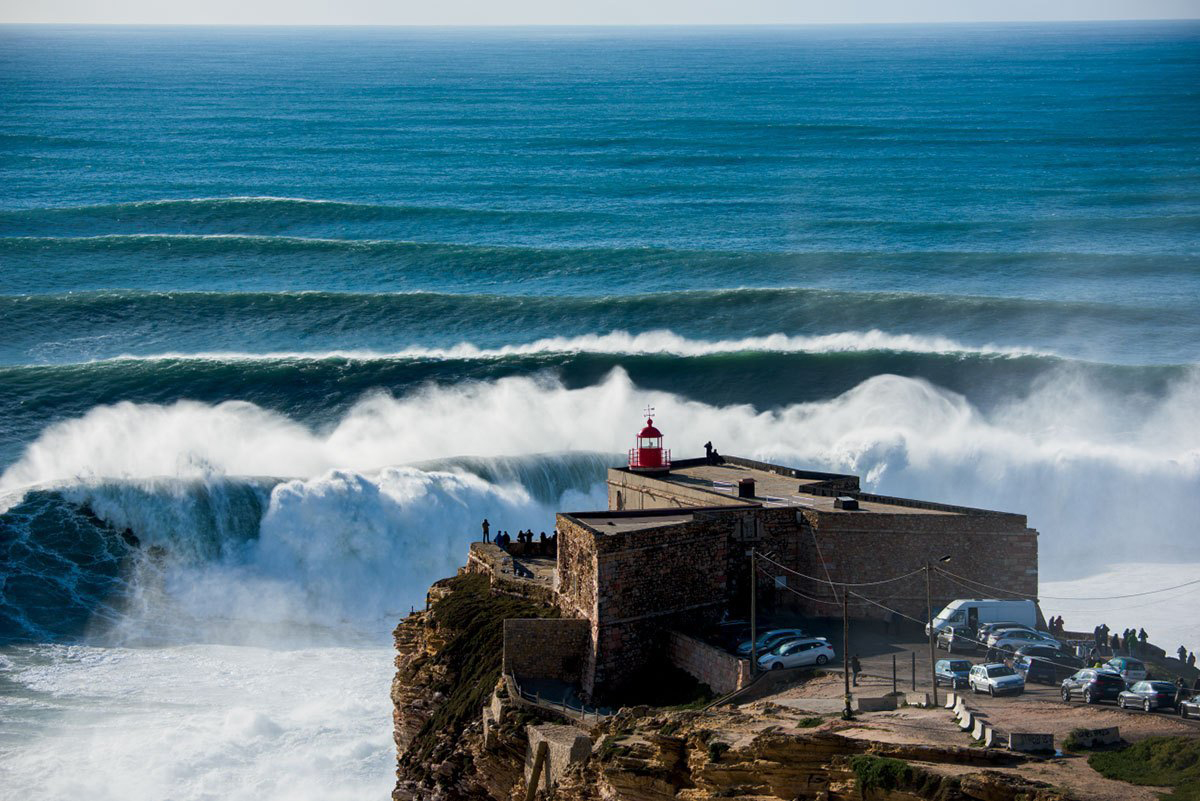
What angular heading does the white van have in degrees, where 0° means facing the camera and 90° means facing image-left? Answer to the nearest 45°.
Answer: approximately 90°

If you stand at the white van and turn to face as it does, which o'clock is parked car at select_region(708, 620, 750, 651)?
The parked car is roughly at 12 o'clock from the white van.

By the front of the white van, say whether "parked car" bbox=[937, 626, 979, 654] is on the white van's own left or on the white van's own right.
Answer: on the white van's own left

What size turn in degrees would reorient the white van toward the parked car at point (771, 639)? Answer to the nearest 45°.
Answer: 0° — it already faces it

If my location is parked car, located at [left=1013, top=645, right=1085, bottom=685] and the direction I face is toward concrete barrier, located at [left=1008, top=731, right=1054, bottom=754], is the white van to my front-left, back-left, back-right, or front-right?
back-right

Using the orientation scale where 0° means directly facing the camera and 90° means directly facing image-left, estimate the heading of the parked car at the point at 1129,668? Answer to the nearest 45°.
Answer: approximately 45°

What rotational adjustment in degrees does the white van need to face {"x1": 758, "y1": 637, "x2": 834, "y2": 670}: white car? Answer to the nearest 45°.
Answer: approximately 45° to its left

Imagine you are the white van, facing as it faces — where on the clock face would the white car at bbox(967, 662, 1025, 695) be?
The white car is roughly at 9 o'clock from the white van.

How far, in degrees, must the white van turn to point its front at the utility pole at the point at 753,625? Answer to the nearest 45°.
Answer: approximately 45° to its left

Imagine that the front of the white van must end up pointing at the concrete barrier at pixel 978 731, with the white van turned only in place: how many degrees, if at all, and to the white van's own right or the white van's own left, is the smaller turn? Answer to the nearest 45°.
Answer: approximately 90° to the white van's own left
